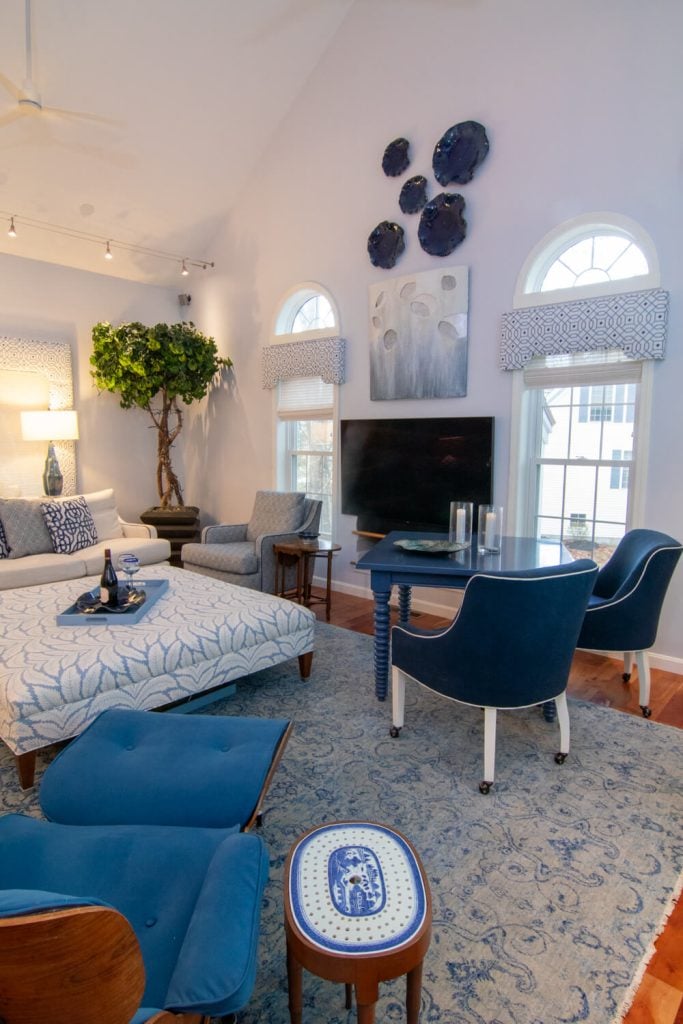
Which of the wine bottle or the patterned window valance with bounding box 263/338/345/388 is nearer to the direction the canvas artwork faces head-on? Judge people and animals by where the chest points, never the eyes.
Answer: the wine bottle

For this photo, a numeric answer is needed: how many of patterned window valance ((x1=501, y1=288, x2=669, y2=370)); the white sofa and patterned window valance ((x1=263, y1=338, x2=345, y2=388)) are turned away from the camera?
0

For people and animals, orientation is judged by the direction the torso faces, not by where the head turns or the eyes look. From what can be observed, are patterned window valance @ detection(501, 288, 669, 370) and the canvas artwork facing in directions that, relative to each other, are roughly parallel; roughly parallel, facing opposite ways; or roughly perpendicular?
roughly parallel

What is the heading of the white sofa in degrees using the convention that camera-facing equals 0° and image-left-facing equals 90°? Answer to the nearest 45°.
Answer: approximately 315°

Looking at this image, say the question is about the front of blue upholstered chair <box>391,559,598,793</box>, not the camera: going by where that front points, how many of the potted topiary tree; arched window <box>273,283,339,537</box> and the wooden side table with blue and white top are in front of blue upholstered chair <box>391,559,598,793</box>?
2

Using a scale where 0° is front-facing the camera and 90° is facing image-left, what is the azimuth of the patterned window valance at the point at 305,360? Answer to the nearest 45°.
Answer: approximately 45°

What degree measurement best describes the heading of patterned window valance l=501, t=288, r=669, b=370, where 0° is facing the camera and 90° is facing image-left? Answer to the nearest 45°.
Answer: approximately 45°

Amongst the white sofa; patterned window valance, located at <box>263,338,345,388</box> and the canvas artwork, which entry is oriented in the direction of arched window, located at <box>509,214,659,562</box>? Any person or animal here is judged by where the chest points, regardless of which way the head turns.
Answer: the white sofa

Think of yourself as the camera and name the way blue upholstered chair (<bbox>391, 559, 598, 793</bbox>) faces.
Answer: facing away from the viewer and to the left of the viewer

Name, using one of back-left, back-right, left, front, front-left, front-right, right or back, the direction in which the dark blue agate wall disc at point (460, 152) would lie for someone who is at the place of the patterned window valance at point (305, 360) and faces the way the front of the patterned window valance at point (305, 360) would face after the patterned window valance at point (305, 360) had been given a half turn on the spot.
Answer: right
